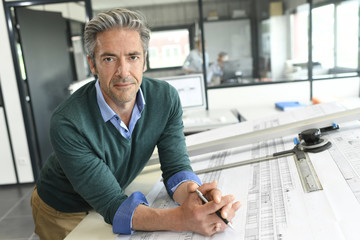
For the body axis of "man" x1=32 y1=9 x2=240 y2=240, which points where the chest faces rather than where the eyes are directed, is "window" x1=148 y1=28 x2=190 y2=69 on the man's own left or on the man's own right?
on the man's own left

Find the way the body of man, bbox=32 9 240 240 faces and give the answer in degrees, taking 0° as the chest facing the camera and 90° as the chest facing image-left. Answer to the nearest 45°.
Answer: approximately 315°

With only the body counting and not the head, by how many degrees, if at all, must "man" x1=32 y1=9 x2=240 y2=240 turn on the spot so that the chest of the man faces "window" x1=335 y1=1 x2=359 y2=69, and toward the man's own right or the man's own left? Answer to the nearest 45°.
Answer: approximately 90° to the man's own left

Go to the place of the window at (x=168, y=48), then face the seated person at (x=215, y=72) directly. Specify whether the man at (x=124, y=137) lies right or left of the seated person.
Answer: right

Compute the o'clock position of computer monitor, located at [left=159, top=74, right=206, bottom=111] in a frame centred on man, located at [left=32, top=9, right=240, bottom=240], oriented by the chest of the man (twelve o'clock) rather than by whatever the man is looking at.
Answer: The computer monitor is roughly at 8 o'clock from the man.

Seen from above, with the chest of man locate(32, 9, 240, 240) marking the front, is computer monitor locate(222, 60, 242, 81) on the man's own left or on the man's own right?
on the man's own left

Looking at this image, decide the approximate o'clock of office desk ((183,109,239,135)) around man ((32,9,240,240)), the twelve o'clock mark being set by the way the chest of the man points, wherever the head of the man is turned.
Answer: The office desk is roughly at 8 o'clock from the man.

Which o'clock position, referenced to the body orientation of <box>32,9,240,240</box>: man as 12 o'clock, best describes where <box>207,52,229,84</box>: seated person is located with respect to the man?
The seated person is roughly at 8 o'clock from the man.

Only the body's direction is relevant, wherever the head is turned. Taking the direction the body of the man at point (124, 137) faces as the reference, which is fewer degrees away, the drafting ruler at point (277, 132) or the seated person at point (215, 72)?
the drafting ruler
